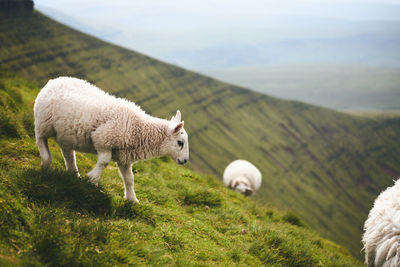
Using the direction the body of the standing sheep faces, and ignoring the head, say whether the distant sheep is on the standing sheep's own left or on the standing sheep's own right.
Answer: on the standing sheep's own left

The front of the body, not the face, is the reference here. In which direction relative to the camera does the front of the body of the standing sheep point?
to the viewer's right
